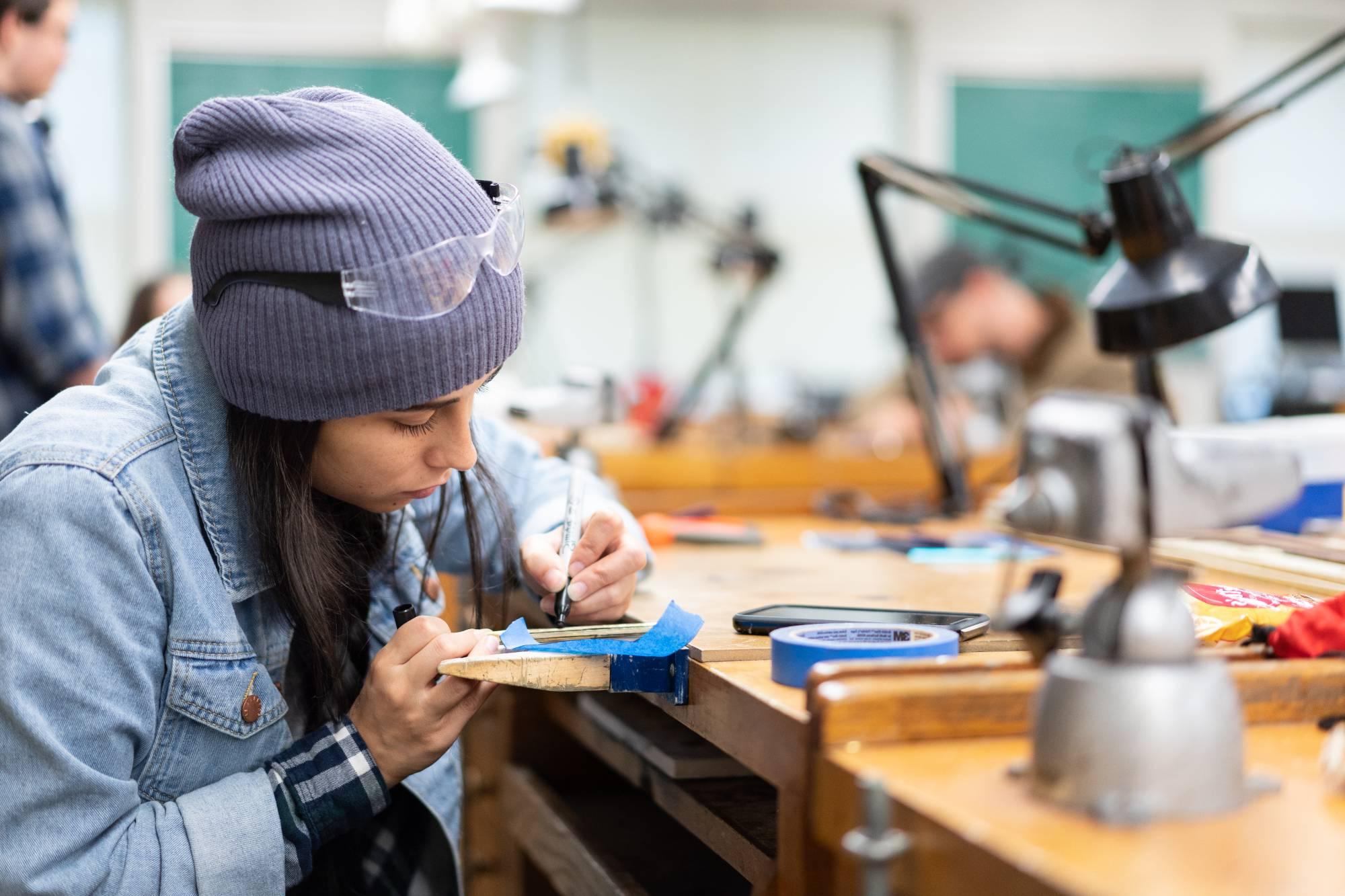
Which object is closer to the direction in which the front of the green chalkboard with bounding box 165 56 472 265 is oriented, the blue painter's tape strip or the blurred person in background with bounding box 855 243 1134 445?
the blue painter's tape strip

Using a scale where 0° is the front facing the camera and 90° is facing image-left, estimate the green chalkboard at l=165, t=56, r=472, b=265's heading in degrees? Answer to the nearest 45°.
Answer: approximately 0°

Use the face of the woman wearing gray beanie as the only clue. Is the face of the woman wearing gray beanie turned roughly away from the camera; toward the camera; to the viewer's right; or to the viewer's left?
to the viewer's right

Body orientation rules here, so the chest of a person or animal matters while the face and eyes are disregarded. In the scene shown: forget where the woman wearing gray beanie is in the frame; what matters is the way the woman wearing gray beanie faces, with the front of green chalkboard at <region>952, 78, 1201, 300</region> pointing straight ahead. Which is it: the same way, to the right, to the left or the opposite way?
to the left

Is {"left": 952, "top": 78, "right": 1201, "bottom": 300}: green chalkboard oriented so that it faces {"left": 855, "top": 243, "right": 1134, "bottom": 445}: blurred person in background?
yes

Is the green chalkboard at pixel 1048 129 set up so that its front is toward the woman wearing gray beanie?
yes

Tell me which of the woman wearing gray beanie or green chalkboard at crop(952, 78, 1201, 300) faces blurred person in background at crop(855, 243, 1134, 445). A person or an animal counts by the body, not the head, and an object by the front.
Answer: the green chalkboard

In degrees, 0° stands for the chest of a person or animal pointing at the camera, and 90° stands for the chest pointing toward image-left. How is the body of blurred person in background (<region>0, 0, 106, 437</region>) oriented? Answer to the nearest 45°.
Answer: approximately 270°

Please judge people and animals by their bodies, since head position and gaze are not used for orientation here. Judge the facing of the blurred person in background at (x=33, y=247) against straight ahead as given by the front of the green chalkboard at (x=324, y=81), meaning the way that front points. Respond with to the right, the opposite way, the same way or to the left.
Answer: to the left

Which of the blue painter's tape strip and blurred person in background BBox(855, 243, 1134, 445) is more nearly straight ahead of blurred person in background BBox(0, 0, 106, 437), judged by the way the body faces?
the blurred person in background

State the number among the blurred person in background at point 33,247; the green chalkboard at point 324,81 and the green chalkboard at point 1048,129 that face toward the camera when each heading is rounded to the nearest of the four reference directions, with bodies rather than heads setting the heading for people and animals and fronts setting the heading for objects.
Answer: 2

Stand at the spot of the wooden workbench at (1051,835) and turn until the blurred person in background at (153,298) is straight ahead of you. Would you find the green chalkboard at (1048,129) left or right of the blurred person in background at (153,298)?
right

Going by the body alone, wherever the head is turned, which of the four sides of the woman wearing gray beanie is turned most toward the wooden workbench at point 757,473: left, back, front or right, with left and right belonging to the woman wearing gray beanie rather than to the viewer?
left
